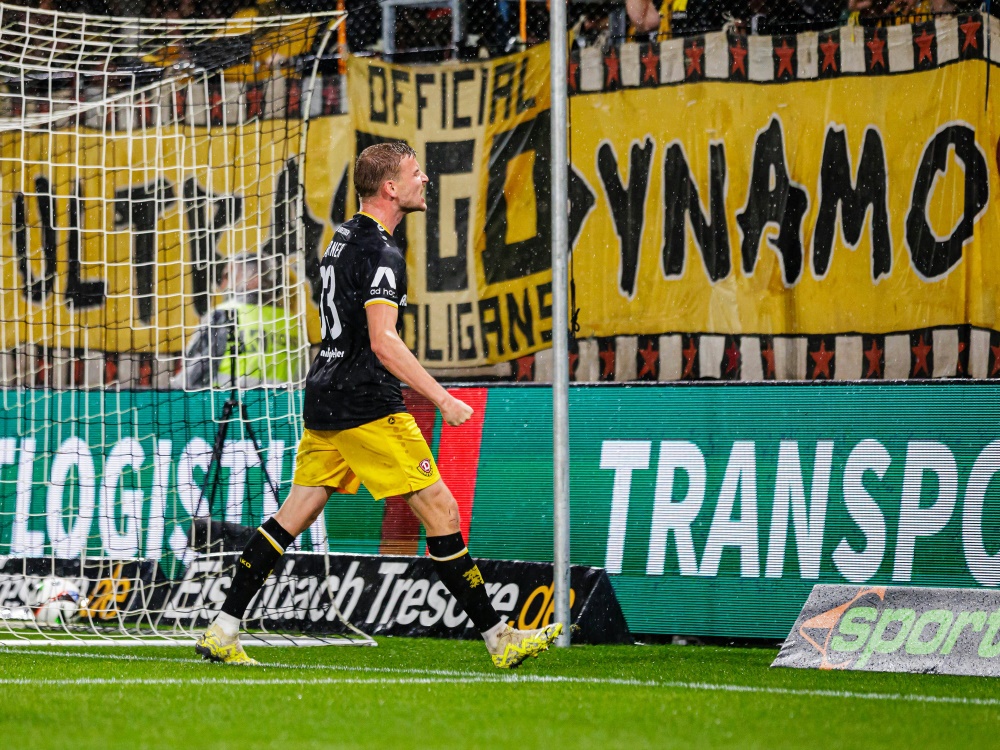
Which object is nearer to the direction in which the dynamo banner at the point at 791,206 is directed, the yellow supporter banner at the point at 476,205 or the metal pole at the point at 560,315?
the metal pole

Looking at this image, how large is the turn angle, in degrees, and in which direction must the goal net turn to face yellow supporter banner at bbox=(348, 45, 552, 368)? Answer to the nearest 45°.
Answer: approximately 180°

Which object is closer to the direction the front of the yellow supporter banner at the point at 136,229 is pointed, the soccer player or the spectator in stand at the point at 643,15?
the soccer player

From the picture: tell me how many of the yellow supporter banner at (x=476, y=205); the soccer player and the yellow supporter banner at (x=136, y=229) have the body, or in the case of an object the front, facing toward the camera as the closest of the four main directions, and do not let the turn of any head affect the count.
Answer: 2

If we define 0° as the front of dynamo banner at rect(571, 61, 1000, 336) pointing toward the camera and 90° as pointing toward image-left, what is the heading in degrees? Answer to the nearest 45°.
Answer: approximately 0°

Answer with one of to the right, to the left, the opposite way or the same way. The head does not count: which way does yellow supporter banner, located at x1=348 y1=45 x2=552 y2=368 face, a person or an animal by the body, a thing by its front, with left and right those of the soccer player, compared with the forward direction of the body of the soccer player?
to the right

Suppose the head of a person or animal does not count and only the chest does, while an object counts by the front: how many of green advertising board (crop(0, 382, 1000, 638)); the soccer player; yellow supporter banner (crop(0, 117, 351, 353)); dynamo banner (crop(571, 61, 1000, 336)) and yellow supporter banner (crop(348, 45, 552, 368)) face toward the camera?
4

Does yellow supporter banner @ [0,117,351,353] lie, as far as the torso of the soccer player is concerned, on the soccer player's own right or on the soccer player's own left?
on the soccer player's own left

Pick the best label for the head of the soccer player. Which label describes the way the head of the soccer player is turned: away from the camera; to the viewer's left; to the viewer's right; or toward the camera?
to the viewer's right

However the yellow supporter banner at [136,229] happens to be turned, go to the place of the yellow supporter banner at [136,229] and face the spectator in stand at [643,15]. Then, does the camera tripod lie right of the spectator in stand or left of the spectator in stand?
right

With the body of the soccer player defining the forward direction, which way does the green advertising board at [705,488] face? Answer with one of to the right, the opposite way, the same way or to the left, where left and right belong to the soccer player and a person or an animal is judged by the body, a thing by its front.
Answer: to the right

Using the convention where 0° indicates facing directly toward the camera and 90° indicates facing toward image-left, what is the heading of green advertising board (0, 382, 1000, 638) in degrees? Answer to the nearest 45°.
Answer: approximately 0°

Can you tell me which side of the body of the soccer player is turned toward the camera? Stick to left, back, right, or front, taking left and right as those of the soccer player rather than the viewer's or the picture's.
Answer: right
